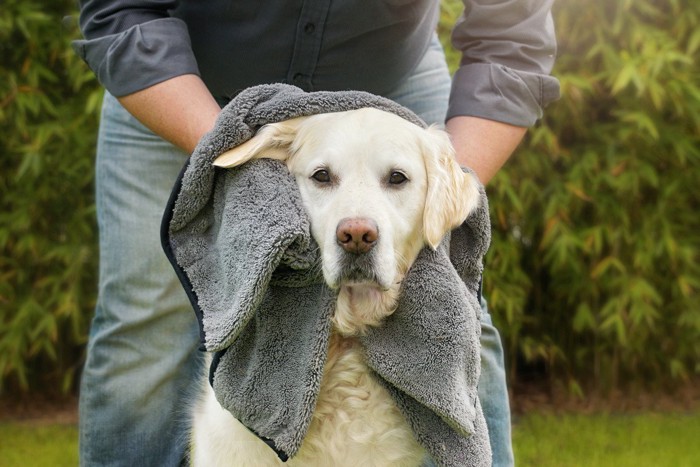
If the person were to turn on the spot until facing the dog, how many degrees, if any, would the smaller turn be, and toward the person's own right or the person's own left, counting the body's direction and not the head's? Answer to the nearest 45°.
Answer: approximately 45° to the person's own left

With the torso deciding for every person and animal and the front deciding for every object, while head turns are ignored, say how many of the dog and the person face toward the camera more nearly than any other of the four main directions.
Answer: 2

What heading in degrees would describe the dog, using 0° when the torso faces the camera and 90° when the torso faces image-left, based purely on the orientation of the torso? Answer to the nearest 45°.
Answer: approximately 0°

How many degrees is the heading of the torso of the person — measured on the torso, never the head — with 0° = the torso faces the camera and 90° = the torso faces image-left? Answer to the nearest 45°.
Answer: approximately 0°

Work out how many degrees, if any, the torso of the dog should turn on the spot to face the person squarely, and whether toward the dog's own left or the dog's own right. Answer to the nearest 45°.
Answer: approximately 135° to the dog's own right
